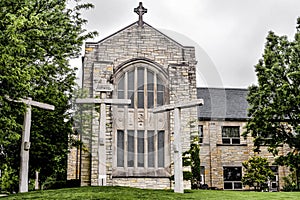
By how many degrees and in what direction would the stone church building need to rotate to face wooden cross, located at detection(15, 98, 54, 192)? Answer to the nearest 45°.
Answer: approximately 45° to its right

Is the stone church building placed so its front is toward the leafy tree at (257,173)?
no

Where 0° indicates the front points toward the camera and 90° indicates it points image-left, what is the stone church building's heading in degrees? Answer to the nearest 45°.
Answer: approximately 0°

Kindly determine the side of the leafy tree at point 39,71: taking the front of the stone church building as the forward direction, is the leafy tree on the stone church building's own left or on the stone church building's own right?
on the stone church building's own right

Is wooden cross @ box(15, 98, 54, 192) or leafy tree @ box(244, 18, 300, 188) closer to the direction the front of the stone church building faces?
the wooden cross

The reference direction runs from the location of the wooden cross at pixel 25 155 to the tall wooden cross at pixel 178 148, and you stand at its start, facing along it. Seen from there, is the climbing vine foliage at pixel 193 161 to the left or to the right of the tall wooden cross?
left

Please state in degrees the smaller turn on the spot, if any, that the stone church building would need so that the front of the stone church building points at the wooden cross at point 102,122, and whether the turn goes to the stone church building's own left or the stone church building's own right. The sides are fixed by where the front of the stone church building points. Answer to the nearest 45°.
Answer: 0° — it already faces it

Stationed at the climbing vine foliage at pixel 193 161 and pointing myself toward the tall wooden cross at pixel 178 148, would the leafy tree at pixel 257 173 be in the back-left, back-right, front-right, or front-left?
back-left

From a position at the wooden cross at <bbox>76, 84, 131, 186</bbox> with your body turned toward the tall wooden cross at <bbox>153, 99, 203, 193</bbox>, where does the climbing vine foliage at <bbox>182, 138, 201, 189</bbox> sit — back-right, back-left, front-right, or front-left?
front-left

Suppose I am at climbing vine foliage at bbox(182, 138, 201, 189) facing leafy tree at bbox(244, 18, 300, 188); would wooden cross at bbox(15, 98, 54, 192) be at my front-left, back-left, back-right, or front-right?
back-right

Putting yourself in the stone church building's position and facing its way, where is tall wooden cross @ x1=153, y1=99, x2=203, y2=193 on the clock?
The tall wooden cross is roughly at 11 o'clock from the stone church building.

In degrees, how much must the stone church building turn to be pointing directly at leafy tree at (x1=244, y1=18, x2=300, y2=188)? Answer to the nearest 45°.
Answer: approximately 90° to its left

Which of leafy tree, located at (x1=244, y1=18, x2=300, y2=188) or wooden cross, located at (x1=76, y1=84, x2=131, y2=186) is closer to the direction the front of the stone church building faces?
the wooden cross
